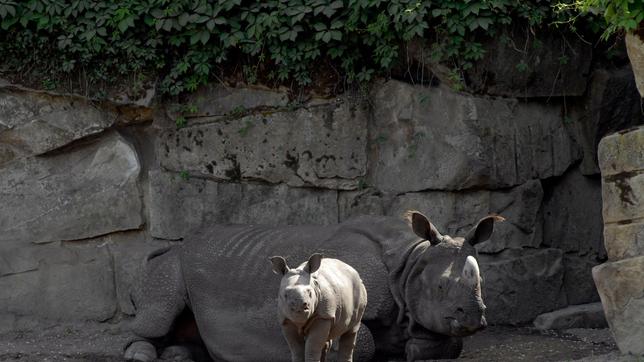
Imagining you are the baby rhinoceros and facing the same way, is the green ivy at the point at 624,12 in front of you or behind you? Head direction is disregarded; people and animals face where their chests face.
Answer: behind

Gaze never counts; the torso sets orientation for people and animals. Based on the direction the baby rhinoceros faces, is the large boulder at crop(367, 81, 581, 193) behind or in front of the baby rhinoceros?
behind

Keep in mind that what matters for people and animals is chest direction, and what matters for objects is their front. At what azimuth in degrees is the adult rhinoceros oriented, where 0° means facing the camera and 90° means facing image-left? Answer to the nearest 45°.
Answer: approximately 270°

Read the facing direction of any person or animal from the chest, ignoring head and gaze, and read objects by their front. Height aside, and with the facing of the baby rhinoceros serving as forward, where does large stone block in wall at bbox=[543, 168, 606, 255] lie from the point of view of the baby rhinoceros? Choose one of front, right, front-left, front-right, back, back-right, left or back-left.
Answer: back

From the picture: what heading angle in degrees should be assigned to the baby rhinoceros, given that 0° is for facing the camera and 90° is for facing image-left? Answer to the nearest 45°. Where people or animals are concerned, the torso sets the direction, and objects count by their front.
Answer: approximately 45°
